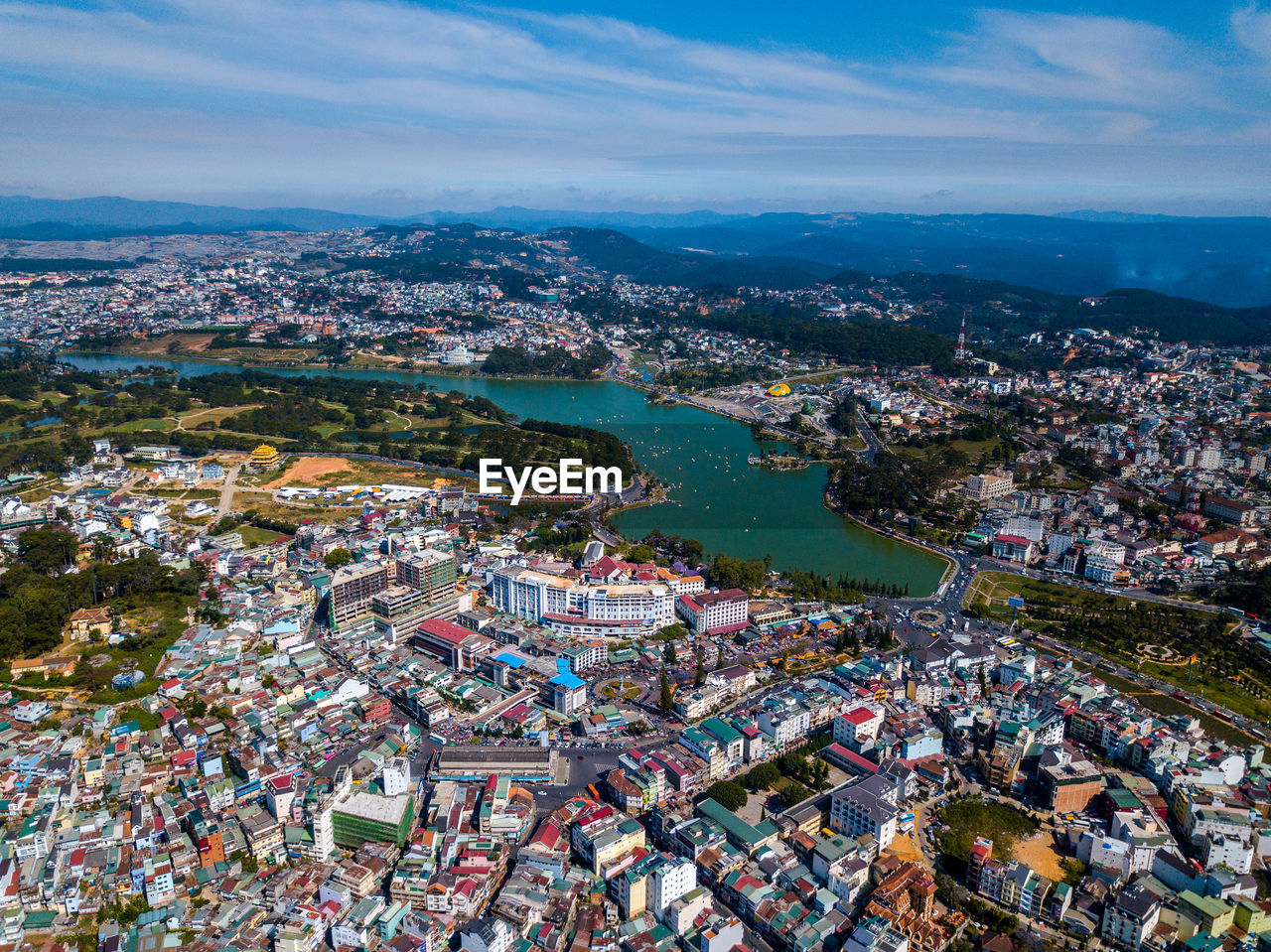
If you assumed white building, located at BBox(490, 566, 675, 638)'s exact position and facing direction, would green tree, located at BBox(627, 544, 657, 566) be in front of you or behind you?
behind

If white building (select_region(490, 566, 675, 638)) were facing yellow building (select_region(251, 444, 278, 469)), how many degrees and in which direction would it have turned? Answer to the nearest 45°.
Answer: approximately 135° to its right

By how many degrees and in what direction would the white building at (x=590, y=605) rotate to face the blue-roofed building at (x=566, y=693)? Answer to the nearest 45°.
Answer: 0° — it already faces it

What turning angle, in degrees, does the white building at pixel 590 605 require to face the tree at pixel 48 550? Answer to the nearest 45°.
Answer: approximately 90° to its right

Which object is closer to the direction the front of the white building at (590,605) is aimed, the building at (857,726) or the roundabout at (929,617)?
the building

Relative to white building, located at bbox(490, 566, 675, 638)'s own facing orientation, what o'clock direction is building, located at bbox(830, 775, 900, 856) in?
The building is roughly at 11 o'clock from the white building.

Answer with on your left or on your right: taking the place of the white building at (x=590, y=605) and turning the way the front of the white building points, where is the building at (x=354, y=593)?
on your right

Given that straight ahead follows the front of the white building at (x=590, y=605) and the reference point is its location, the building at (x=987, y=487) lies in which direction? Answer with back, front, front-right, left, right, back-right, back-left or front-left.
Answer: back-left

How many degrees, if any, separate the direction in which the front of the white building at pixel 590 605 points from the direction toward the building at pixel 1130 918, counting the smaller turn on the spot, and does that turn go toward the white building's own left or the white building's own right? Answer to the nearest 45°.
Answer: approximately 45° to the white building's own left

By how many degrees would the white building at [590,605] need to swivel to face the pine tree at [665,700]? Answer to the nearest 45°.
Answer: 0° — it already faces it

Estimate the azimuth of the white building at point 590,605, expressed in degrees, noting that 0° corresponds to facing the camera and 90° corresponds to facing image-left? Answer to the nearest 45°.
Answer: approximately 0°
